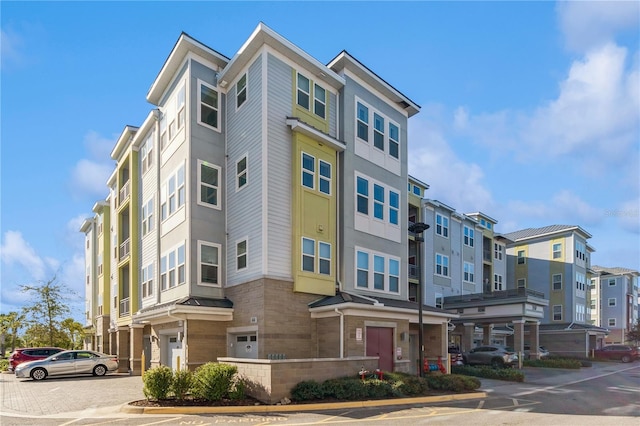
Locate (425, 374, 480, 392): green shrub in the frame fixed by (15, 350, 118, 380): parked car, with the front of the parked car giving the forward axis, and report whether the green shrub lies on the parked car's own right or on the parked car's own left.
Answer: on the parked car's own left
